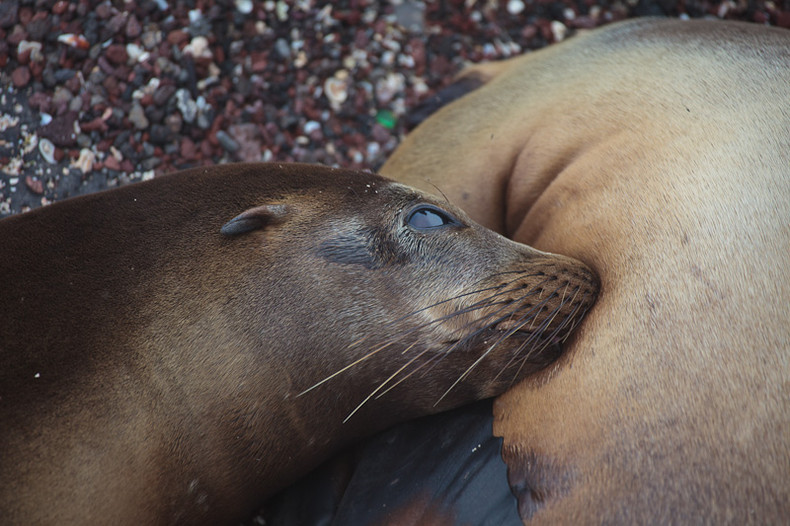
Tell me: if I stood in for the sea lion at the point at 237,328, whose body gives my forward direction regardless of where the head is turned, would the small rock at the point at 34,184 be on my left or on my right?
on my left

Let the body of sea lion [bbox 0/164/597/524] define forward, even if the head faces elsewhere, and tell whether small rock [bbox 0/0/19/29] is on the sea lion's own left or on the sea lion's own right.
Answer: on the sea lion's own left

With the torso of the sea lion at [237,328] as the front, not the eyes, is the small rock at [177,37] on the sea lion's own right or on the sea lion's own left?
on the sea lion's own left

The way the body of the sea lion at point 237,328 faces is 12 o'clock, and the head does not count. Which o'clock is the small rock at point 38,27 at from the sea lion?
The small rock is roughly at 8 o'clock from the sea lion.

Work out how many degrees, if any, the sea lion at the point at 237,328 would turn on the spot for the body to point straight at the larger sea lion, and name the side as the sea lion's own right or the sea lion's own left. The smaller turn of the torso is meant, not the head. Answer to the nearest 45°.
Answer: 0° — it already faces it

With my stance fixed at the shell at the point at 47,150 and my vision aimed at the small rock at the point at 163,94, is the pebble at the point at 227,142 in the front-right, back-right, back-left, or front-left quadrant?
front-right

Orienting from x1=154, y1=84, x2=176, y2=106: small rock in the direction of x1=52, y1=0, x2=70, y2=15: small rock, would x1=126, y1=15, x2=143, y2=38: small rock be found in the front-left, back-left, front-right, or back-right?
front-right

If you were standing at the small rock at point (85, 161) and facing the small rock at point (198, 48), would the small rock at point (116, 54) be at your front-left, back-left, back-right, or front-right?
front-left

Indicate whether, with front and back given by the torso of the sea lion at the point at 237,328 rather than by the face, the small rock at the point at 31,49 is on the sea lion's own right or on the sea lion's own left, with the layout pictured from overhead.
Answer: on the sea lion's own left

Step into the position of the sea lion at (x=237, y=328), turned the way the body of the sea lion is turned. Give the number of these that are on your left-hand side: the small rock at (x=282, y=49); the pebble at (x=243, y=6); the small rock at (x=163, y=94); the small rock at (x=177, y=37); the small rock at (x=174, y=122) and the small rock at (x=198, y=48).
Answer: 6

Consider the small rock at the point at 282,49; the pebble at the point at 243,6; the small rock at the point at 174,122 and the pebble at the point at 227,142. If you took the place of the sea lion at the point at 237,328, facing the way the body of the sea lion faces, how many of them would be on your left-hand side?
4

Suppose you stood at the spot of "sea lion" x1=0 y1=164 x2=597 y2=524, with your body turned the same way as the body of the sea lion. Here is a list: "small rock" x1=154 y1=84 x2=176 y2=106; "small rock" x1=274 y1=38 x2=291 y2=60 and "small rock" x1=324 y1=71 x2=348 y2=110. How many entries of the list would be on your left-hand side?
3

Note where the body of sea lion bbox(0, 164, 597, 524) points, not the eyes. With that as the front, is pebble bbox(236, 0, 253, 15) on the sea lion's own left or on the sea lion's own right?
on the sea lion's own left

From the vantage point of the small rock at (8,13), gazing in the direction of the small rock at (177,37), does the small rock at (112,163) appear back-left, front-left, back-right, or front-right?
front-right

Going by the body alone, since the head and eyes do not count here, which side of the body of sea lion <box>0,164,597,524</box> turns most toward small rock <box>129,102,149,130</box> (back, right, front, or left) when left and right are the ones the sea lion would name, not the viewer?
left

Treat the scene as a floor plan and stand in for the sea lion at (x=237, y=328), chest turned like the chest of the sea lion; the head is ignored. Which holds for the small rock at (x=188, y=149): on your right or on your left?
on your left

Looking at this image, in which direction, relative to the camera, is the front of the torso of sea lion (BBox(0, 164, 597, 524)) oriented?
to the viewer's right
